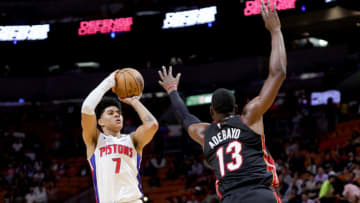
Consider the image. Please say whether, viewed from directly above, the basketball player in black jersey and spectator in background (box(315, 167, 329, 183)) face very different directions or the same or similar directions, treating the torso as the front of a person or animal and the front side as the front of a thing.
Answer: very different directions

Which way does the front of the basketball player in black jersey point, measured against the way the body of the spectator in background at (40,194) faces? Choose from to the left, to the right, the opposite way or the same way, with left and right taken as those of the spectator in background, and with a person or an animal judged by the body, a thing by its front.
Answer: the opposite way

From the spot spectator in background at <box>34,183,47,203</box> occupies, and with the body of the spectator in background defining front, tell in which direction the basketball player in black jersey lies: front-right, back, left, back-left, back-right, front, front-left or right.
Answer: front

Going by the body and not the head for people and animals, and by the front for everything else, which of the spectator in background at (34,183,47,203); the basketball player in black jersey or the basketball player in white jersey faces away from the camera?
the basketball player in black jersey

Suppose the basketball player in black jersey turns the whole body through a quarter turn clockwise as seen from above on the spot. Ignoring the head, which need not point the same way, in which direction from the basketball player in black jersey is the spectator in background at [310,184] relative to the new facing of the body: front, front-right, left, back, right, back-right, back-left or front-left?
left

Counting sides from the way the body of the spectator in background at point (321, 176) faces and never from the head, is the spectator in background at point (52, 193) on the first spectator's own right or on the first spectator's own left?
on the first spectator's own right

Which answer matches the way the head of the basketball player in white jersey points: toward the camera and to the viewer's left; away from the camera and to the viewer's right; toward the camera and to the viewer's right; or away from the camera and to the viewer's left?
toward the camera and to the viewer's right

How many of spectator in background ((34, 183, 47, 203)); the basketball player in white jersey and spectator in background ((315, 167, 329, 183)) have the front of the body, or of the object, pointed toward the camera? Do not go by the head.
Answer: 3

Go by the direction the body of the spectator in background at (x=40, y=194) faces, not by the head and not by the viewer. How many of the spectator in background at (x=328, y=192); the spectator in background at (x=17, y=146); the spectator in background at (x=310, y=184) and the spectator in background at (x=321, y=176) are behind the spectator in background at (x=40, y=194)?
1

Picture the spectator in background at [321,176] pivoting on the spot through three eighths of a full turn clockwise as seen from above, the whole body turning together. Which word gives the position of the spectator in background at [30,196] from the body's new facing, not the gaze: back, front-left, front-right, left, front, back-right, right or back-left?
front-left

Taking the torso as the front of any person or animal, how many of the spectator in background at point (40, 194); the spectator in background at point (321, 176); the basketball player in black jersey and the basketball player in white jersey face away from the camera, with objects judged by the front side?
1

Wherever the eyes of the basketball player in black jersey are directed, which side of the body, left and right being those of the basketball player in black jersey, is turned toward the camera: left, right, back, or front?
back

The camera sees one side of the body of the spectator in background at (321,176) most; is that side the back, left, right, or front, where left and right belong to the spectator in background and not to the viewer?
front

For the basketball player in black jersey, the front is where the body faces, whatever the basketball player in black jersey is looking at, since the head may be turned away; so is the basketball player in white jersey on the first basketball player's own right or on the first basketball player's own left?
on the first basketball player's own left

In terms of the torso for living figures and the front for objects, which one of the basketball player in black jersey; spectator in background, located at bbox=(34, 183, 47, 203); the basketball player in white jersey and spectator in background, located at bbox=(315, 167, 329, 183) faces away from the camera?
the basketball player in black jersey
